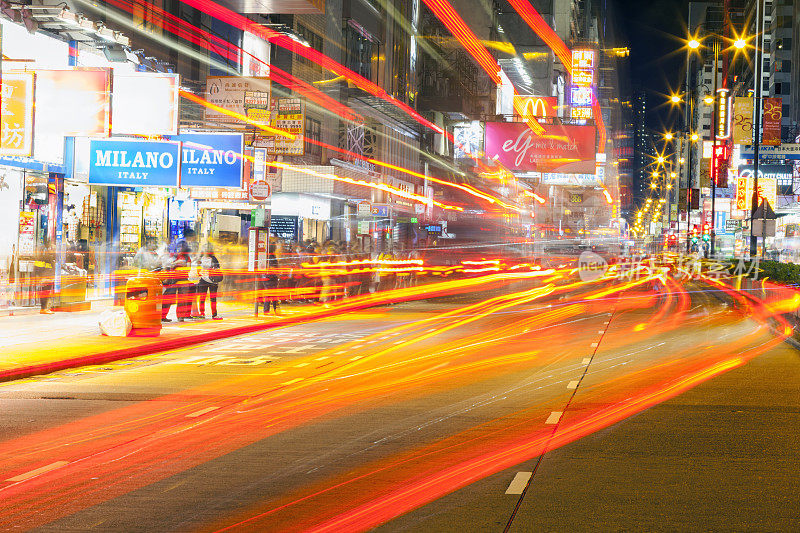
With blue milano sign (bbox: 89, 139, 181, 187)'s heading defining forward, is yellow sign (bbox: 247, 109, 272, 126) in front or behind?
behind

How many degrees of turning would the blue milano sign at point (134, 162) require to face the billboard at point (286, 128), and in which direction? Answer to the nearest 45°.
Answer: approximately 135° to its left

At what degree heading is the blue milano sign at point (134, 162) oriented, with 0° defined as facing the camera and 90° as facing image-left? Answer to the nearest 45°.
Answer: approximately 0°

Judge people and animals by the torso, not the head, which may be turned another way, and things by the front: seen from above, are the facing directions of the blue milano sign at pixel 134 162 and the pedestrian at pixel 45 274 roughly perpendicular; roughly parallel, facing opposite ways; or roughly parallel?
roughly perpendicular

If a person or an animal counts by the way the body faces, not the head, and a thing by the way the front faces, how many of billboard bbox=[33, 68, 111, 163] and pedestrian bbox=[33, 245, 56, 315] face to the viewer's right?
1
